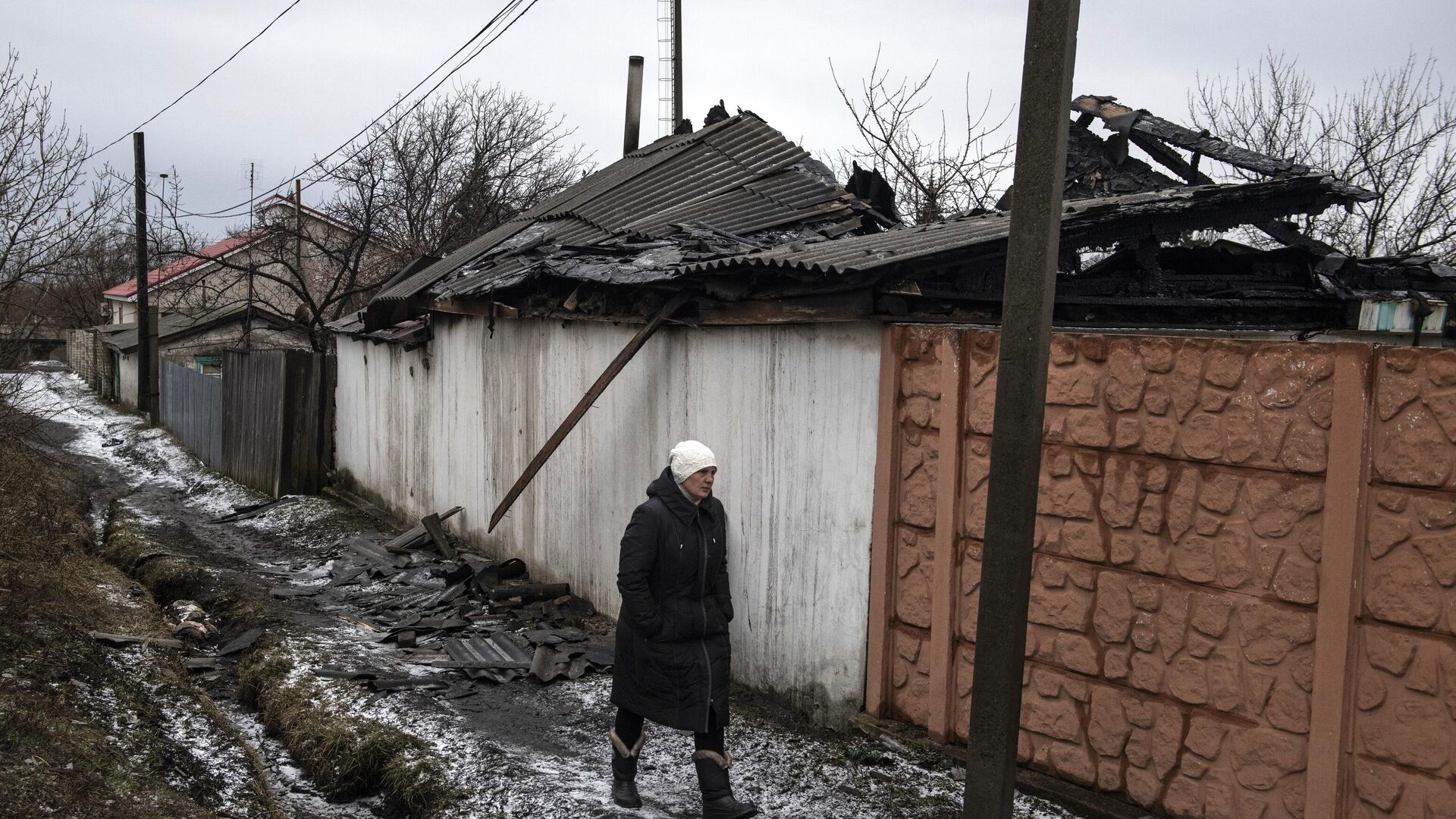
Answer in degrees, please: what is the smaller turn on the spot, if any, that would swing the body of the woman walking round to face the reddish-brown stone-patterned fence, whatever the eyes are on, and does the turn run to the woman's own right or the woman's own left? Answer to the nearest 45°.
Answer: approximately 45° to the woman's own left

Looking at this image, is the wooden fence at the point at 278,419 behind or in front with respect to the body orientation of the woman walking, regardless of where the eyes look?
behind

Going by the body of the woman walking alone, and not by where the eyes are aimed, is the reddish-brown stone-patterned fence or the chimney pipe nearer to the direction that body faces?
the reddish-brown stone-patterned fence

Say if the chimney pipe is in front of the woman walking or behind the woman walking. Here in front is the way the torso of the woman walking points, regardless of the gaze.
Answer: behind

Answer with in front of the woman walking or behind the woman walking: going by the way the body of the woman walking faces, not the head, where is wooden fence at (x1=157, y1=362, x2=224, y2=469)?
behind

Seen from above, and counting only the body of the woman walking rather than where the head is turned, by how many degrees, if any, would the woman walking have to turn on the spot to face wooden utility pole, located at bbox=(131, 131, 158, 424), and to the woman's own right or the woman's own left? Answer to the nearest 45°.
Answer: approximately 180°

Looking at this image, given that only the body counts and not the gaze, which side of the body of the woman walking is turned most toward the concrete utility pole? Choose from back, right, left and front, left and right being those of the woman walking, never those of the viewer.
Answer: front

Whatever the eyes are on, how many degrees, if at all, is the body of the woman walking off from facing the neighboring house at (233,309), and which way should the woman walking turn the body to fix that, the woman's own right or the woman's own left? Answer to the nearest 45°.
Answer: approximately 180°

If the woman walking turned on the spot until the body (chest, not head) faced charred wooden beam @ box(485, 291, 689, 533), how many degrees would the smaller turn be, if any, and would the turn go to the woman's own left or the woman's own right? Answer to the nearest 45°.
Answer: approximately 135° to the woman's own left

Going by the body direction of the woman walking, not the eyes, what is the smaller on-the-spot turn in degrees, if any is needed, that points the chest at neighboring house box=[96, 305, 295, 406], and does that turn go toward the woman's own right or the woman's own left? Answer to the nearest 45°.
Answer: approximately 180°
